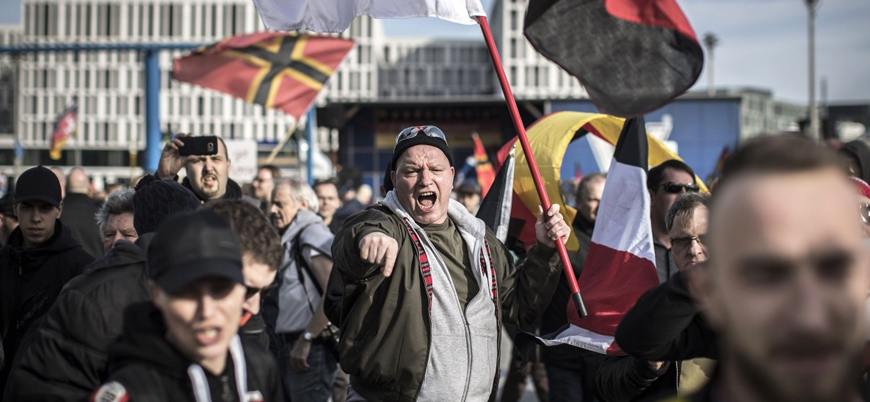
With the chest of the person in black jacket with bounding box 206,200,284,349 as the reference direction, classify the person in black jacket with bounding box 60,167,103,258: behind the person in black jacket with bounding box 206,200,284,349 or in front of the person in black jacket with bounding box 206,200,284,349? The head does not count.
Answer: behind

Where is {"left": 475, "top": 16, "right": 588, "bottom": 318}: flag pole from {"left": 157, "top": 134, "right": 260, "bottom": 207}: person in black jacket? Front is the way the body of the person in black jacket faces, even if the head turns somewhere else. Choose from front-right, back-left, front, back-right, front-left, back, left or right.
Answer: front-left

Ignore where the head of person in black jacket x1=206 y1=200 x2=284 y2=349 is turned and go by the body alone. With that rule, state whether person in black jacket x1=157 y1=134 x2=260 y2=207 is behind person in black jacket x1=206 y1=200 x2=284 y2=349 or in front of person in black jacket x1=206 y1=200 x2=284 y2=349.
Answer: behind

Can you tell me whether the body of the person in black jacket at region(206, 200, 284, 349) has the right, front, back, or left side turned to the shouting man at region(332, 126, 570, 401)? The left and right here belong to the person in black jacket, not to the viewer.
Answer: left

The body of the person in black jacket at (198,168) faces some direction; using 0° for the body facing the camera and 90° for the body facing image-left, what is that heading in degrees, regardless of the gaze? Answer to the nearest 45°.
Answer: approximately 0°

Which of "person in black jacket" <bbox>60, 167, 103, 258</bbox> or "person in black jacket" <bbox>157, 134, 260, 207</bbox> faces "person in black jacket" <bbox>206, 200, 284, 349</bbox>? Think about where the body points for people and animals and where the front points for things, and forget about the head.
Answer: "person in black jacket" <bbox>157, 134, 260, 207</bbox>

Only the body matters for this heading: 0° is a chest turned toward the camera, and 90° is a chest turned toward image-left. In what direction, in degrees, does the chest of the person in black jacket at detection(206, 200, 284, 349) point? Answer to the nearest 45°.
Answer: approximately 315°
